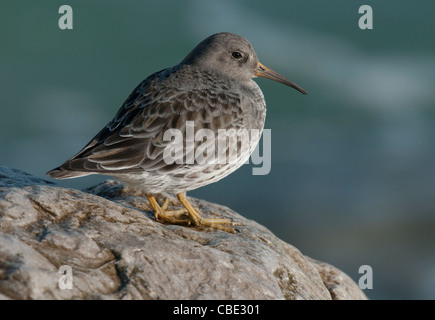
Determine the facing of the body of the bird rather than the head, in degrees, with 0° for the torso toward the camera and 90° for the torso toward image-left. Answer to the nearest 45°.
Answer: approximately 270°
